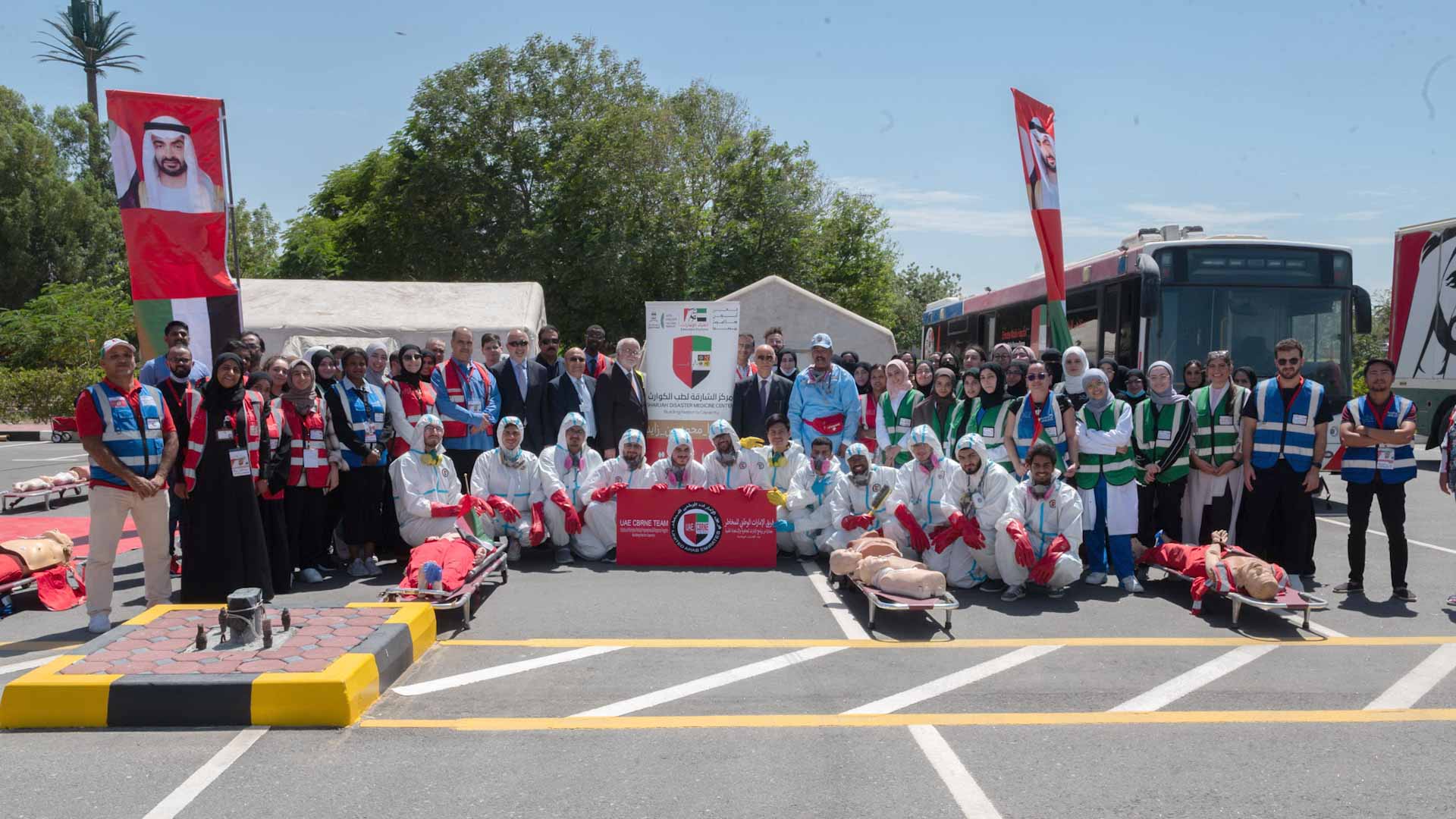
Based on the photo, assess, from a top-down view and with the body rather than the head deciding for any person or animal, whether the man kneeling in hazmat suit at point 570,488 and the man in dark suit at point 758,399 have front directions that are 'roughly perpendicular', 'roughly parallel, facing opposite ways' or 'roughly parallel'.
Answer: roughly parallel

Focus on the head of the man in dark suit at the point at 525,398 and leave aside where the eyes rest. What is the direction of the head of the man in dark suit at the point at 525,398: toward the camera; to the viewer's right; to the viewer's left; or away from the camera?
toward the camera

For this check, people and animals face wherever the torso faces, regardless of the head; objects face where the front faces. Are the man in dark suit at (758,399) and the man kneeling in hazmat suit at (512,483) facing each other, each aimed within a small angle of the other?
no

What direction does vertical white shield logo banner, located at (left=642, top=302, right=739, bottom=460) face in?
toward the camera

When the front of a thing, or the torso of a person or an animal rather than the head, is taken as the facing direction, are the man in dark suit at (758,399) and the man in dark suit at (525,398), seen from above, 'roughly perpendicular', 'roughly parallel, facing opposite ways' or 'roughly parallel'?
roughly parallel

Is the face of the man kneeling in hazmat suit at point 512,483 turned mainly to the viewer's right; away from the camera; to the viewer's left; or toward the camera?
toward the camera

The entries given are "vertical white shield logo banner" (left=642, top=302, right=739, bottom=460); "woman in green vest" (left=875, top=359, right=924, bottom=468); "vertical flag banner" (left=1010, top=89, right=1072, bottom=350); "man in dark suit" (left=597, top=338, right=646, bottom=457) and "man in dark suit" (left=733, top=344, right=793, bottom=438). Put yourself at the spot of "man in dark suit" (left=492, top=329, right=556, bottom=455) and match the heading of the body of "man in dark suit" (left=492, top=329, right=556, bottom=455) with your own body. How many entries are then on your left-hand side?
5

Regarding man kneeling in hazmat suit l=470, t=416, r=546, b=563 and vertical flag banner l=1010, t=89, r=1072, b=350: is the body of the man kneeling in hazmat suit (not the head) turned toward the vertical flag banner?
no

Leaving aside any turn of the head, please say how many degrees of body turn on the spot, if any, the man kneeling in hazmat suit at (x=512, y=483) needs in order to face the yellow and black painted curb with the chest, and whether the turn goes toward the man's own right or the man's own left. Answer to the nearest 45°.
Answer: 0° — they already face it

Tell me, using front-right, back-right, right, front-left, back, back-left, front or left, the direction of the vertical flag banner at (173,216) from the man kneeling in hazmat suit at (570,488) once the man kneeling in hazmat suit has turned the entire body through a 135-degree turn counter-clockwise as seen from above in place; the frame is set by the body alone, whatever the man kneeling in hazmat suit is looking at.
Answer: back-left

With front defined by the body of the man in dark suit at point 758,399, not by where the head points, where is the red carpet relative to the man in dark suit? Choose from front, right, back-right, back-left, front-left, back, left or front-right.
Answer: right

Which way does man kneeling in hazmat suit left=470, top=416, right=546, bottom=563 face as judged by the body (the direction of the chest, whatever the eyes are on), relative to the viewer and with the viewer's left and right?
facing the viewer

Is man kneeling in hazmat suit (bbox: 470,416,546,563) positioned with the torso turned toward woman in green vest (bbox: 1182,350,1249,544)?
no

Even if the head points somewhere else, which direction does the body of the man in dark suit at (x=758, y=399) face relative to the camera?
toward the camera

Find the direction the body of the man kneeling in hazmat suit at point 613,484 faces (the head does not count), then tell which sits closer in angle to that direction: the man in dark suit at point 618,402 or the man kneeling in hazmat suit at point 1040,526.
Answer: the man kneeling in hazmat suit

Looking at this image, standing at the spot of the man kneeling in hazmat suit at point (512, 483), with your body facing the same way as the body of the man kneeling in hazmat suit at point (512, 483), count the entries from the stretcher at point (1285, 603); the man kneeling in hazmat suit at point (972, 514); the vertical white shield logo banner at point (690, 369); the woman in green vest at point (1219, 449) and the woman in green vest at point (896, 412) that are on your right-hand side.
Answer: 0

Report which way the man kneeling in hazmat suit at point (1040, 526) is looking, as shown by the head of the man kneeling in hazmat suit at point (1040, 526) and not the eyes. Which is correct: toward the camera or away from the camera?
toward the camera

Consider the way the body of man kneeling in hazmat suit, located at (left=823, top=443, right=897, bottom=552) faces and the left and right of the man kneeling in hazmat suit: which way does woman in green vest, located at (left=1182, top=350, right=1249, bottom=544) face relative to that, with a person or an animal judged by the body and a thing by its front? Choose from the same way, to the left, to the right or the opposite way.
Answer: the same way

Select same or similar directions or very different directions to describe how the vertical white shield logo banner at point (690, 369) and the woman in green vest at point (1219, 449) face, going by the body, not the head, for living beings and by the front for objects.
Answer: same or similar directions

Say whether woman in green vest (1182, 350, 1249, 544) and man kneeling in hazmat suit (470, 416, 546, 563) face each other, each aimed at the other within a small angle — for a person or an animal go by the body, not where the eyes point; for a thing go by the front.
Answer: no

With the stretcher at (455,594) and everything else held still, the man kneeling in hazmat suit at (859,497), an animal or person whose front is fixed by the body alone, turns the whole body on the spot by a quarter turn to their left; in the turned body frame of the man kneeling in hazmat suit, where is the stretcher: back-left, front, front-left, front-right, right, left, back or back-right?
back-right
